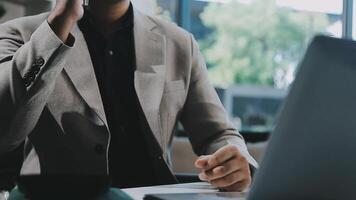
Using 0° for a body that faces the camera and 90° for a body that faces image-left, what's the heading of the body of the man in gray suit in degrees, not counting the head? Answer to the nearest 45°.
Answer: approximately 0°

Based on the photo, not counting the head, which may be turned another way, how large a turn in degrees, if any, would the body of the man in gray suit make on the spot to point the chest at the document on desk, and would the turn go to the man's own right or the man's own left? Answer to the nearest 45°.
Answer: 0° — they already face it

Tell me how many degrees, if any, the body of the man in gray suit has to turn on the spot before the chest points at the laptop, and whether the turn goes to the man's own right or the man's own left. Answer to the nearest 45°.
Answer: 0° — they already face it
